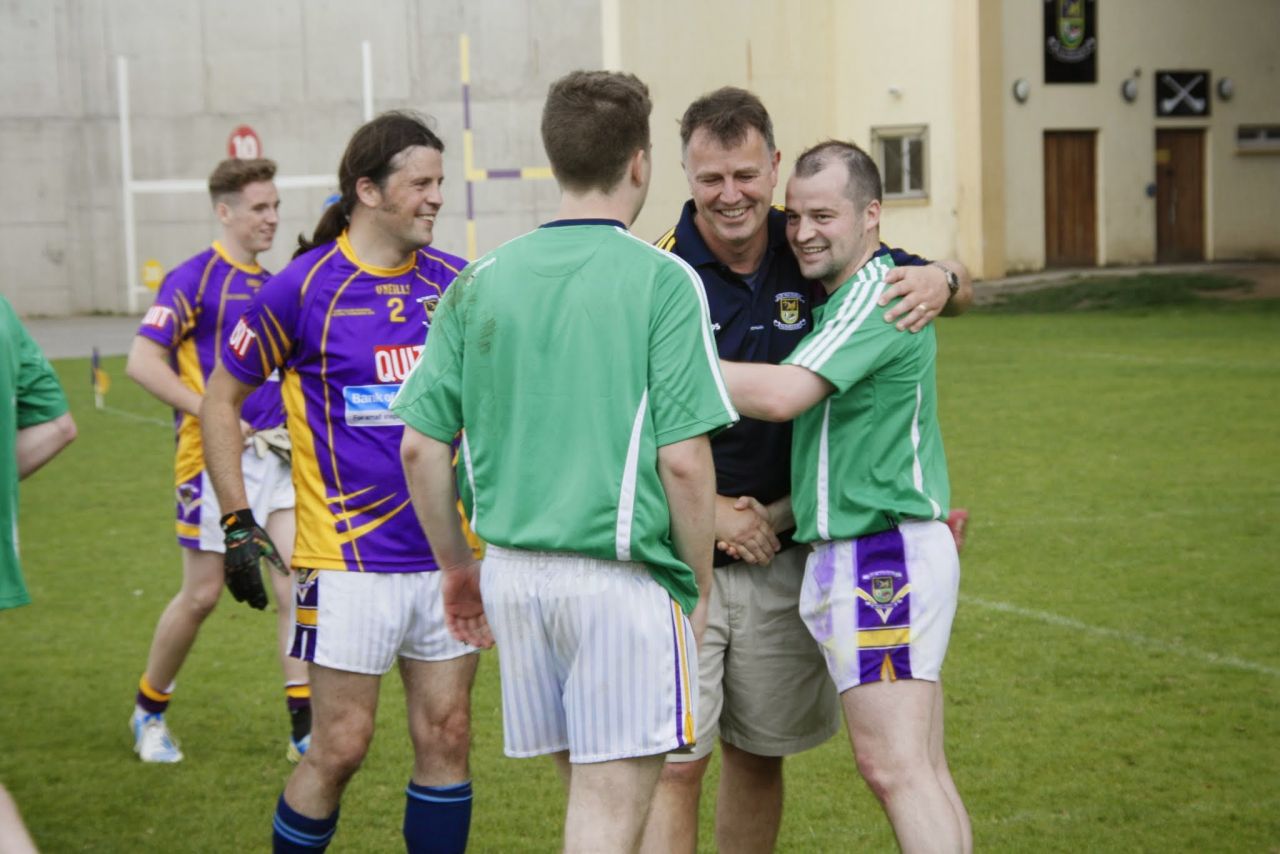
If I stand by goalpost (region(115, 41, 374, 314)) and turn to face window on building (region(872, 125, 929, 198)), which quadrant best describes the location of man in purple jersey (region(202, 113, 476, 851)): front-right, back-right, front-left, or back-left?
front-right

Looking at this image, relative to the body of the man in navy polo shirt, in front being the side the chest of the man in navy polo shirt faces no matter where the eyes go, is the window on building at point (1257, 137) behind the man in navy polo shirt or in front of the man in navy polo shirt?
behind

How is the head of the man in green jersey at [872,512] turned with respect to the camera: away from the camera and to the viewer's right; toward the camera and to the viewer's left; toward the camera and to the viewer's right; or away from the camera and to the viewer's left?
toward the camera and to the viewer's left

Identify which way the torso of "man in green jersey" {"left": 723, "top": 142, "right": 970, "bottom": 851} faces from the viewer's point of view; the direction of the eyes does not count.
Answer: to the viewer's left

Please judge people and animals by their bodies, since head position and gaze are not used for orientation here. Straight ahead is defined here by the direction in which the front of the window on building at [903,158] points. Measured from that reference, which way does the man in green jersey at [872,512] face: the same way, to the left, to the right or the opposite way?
to the right

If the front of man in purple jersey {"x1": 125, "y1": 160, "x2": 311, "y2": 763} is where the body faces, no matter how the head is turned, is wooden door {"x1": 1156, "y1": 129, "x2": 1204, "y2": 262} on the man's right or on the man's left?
on the man's left

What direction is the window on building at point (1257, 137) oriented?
toward the camera

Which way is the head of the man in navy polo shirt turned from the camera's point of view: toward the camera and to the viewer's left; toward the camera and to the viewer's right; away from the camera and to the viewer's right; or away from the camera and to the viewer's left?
toward the camera and to the viewer's left

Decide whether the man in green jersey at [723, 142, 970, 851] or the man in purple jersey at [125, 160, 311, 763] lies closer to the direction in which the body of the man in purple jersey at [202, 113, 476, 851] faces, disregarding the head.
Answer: the man in green jersey

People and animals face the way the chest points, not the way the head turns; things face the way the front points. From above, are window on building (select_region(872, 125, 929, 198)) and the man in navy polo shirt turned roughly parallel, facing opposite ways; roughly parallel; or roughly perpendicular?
roughly parallel

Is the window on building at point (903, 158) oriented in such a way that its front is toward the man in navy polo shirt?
yes

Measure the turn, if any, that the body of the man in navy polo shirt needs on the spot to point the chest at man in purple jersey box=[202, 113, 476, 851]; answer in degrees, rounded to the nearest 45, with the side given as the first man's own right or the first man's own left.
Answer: approximately 90° to the first man's own right

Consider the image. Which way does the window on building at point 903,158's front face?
toward the camera

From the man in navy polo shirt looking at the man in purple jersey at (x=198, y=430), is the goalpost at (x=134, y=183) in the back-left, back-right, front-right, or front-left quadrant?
front-right
